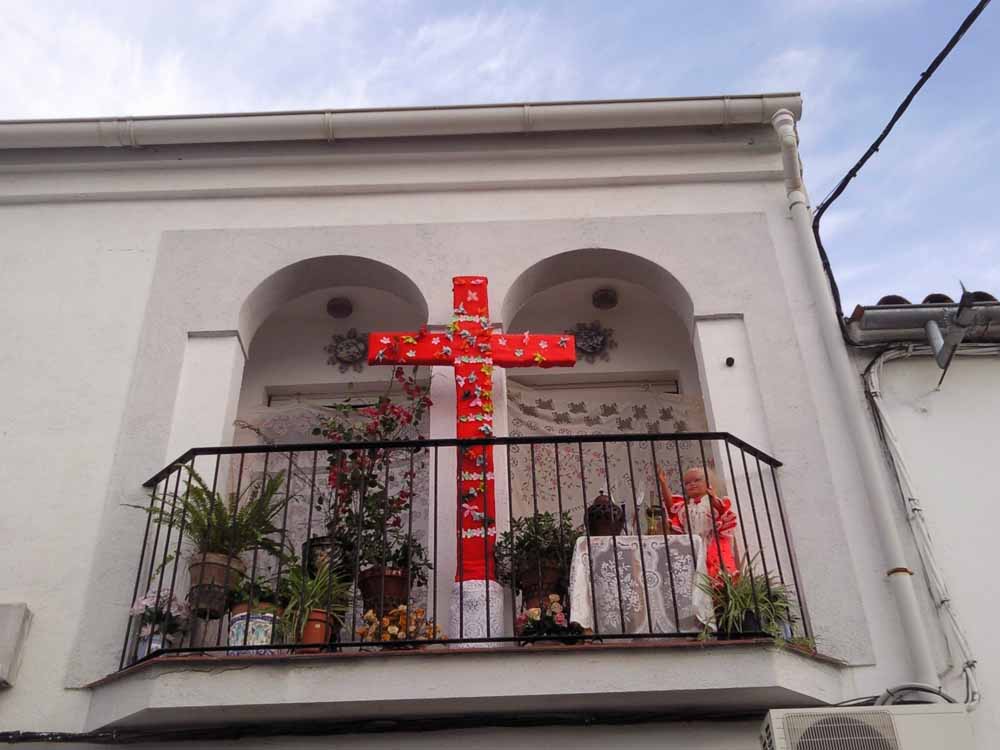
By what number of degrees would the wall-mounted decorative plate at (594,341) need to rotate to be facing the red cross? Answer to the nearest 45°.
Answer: approximately 45° to its right

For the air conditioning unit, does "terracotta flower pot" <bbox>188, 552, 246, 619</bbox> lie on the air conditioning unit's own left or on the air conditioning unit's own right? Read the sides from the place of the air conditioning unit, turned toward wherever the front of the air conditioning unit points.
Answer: on the air conditioning unit's own right

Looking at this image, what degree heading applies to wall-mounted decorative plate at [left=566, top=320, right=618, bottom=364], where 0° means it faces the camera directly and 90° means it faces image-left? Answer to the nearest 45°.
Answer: approximately 0°

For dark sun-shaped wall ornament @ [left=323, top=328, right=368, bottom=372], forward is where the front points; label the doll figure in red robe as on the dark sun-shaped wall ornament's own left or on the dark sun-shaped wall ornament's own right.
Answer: on the dark sun-shaped wall ornament's own left

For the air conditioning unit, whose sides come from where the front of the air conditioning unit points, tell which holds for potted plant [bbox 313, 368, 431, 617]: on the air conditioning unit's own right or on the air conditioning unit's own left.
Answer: on the air conditioning unit's own right

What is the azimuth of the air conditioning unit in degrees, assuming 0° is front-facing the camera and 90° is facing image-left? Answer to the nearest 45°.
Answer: approximately 0°

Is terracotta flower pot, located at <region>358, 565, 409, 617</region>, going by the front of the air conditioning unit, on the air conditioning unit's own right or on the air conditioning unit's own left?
on the air conditioning unit's own right

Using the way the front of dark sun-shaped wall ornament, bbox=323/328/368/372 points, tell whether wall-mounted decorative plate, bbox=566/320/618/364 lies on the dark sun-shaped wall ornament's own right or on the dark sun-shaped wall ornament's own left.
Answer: on the dark sun-shaped wall ornament's own left

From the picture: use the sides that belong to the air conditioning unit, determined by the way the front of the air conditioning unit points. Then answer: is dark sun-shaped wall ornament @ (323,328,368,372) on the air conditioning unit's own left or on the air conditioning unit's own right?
on the air conditioning unit's own right
